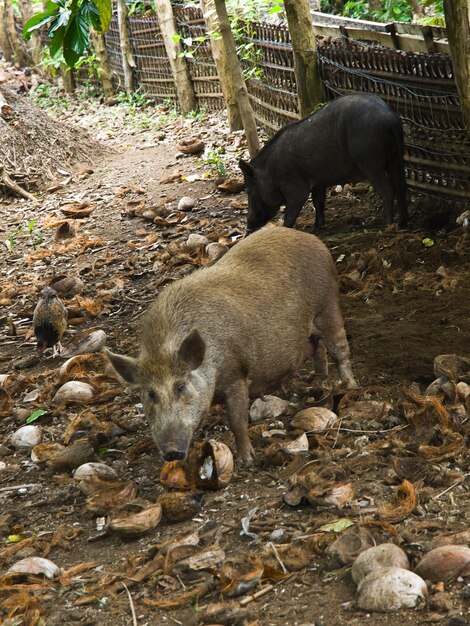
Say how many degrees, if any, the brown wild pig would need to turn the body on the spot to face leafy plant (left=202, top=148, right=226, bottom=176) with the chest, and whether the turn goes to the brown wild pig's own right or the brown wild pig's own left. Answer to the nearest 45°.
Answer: approximately 135° to the brown wild pig's own right

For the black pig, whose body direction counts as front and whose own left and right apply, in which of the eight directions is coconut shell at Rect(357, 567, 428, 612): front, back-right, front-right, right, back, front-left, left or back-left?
left

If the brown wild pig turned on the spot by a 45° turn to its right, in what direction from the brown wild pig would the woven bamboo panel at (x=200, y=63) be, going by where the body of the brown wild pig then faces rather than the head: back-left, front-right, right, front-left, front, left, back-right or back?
right

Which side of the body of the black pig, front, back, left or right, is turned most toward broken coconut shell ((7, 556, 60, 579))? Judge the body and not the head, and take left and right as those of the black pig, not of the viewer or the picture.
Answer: left

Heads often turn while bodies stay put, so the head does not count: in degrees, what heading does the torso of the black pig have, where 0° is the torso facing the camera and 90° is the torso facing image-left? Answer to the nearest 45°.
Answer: approximately 90°

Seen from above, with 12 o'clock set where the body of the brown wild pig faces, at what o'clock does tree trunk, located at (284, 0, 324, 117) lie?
The tree trunk is roughly at 5 o'clock from the brown wild pig.

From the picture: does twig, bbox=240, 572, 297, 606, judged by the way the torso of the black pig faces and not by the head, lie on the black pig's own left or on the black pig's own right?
on the black pig's own left

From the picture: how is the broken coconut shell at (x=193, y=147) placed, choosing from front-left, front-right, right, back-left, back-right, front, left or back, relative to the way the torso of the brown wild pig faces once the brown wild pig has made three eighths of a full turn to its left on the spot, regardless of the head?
left

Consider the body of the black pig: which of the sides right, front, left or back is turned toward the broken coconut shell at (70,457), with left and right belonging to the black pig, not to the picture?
left

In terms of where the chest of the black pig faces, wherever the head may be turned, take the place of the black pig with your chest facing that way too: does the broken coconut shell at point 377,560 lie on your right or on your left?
on your left

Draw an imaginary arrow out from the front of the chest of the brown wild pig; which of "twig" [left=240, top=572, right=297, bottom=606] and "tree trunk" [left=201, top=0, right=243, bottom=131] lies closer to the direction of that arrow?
the twig
